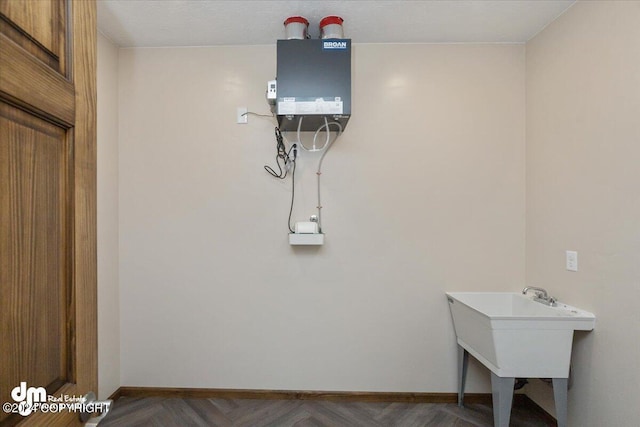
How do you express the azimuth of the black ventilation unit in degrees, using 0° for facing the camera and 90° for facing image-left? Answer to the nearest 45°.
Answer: approximately 0°

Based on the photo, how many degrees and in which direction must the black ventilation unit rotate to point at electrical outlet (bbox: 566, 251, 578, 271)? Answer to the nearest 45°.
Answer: approximately 90° to its left

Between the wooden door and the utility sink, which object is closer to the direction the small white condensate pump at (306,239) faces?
the wooden door

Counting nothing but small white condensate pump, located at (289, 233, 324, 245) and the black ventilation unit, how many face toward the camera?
2

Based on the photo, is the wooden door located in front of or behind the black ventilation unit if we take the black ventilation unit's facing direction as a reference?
in front

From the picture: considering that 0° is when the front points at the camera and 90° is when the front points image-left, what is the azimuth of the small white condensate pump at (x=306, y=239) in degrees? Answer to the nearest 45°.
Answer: approximately 0°
